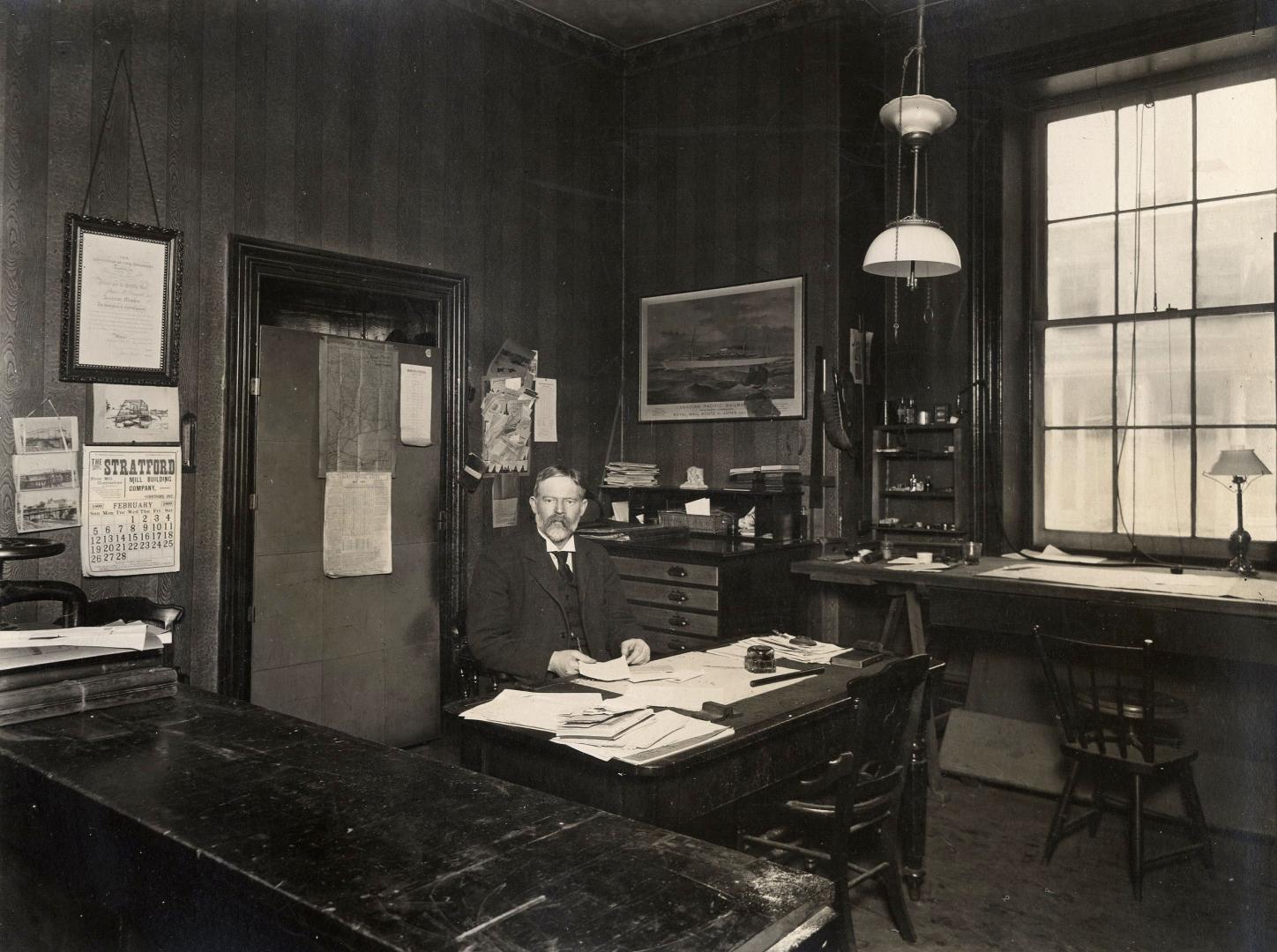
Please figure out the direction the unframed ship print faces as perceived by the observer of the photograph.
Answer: facing the viewer and to the left of the viewer

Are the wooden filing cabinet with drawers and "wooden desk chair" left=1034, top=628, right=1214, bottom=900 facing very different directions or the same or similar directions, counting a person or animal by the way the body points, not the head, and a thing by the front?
very different directions

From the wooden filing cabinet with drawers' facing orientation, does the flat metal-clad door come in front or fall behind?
in front

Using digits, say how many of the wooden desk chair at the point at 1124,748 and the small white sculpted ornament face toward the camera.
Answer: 1

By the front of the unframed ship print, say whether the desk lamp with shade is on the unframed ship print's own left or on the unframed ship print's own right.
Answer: on the unframed ship print's own left

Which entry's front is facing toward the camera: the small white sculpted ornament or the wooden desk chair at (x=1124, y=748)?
the small white sculpted ornament

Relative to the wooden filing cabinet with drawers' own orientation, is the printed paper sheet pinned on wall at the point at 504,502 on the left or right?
on its right

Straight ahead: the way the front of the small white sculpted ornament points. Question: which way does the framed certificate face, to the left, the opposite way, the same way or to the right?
to the left

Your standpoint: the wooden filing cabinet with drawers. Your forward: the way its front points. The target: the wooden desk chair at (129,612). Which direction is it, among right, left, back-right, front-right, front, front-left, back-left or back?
front

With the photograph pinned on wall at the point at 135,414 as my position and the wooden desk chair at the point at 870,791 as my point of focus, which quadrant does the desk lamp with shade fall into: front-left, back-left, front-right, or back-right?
front-left

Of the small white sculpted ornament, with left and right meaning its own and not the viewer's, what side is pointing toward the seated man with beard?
front

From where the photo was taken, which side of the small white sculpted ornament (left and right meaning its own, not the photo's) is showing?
front

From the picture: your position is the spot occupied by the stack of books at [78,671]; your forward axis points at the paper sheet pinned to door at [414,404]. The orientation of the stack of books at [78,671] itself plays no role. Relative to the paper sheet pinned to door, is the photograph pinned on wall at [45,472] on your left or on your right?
left

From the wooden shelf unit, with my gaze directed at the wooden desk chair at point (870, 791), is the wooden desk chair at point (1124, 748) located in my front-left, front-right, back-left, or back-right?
front-left

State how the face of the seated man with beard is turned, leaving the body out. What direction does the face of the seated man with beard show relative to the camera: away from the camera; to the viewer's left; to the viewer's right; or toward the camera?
toward the camera

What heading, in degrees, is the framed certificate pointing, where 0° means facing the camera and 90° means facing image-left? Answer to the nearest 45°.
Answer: approximately 315°

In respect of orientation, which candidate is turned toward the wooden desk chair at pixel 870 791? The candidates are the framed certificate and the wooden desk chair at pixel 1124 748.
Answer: the framed certificate

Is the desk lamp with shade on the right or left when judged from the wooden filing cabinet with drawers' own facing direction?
on its left

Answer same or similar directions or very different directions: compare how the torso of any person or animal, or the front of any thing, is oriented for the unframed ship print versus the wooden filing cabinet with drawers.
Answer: same or similar directions

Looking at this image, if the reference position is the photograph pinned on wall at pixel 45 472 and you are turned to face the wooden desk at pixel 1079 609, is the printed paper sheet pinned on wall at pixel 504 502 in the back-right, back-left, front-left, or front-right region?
front-left
